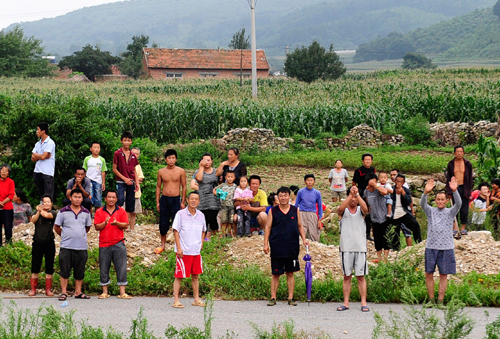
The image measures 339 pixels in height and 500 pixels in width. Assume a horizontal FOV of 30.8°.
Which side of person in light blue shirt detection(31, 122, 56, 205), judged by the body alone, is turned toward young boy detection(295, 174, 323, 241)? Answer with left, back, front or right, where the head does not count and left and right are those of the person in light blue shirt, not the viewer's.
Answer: left

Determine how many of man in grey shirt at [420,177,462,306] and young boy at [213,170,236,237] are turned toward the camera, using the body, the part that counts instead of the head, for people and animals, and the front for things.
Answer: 2

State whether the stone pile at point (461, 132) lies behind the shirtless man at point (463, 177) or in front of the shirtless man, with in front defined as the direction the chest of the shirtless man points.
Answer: behind

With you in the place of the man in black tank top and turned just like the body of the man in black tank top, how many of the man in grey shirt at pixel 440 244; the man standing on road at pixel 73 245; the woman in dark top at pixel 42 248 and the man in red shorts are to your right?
3
